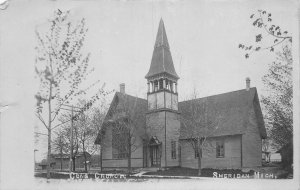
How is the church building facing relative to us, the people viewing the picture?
facing the viewer and to the left of the viewer

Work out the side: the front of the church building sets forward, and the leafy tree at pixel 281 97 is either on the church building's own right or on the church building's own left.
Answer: on the church building's own left

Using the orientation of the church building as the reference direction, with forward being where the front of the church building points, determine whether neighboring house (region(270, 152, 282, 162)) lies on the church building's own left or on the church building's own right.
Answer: on the church building's own left

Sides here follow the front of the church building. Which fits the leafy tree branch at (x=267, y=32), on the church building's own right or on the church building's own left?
on the church building's own left
